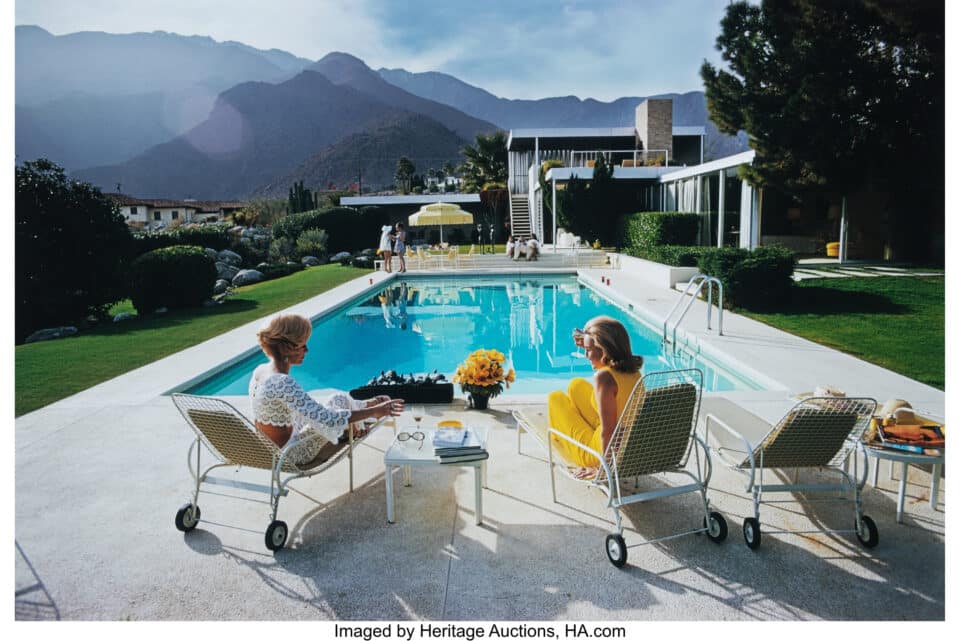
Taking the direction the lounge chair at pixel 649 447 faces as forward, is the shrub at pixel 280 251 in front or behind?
in front

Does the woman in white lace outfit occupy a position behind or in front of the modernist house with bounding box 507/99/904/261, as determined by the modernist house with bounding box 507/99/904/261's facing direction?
in front

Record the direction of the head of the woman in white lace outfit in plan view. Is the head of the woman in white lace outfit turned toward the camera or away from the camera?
away from the camera

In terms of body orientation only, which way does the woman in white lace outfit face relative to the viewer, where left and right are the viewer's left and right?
facing away from the viewer and to the right of the viewer

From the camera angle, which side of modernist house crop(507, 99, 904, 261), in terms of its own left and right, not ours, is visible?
front

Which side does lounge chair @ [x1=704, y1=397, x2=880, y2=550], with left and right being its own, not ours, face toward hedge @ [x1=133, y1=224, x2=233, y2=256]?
front

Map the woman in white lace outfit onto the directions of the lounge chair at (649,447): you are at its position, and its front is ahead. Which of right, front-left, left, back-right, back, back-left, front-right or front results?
front-left

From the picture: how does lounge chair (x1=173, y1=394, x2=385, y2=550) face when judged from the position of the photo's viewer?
facing away from the viewer and to the right of the viewer

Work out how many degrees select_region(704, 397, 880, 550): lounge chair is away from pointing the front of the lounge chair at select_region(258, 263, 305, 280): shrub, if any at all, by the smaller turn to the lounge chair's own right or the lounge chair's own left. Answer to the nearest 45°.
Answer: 0° — it already faces it

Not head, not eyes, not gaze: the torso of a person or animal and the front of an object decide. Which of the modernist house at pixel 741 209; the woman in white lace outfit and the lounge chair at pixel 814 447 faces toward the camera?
the modernist house

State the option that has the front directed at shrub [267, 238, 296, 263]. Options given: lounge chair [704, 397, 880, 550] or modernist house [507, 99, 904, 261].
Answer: the lounge chair

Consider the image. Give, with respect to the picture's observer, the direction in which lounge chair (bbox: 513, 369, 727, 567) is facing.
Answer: facing away from the viewer and to the left of the viewer

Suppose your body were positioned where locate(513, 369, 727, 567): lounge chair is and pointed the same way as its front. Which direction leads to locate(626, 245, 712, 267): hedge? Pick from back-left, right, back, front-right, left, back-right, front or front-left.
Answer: front-right

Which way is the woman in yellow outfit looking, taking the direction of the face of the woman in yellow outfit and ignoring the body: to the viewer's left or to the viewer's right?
to the viewer's left
